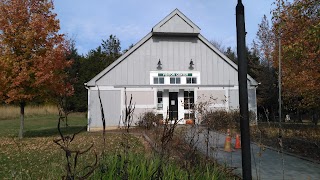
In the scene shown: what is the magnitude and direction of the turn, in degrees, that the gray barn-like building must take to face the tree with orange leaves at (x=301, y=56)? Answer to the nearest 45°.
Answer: approximately 45° to its left

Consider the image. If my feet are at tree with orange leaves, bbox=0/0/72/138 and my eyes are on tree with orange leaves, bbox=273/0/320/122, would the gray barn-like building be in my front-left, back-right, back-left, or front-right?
front-left

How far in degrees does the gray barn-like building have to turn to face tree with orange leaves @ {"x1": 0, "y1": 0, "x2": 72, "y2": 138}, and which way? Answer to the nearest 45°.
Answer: approximately 45° to its right

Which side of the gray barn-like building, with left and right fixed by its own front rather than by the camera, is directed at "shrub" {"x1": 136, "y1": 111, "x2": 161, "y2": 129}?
front

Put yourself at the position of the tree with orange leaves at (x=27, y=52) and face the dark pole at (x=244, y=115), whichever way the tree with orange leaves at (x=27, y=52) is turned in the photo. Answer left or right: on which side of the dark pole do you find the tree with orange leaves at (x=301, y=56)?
left

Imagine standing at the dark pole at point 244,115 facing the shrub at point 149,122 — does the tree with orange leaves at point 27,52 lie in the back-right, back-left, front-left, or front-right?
front-left

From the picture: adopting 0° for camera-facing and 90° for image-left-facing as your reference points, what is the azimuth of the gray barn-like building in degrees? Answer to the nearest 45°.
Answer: approximately 0°

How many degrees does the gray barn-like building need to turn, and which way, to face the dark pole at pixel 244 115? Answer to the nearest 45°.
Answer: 0° — it already faces it
